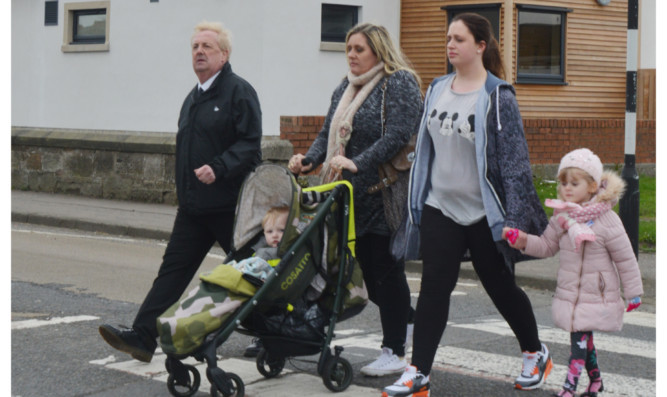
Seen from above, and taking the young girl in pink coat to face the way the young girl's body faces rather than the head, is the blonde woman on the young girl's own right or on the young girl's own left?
on the young girl's own right

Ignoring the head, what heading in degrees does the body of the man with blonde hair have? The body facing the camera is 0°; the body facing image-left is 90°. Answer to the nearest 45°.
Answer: approximately 45°

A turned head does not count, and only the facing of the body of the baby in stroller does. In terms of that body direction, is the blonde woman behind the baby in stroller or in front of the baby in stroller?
behind

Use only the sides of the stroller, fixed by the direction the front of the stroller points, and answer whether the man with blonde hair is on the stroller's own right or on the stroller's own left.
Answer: on the stroller's own right
